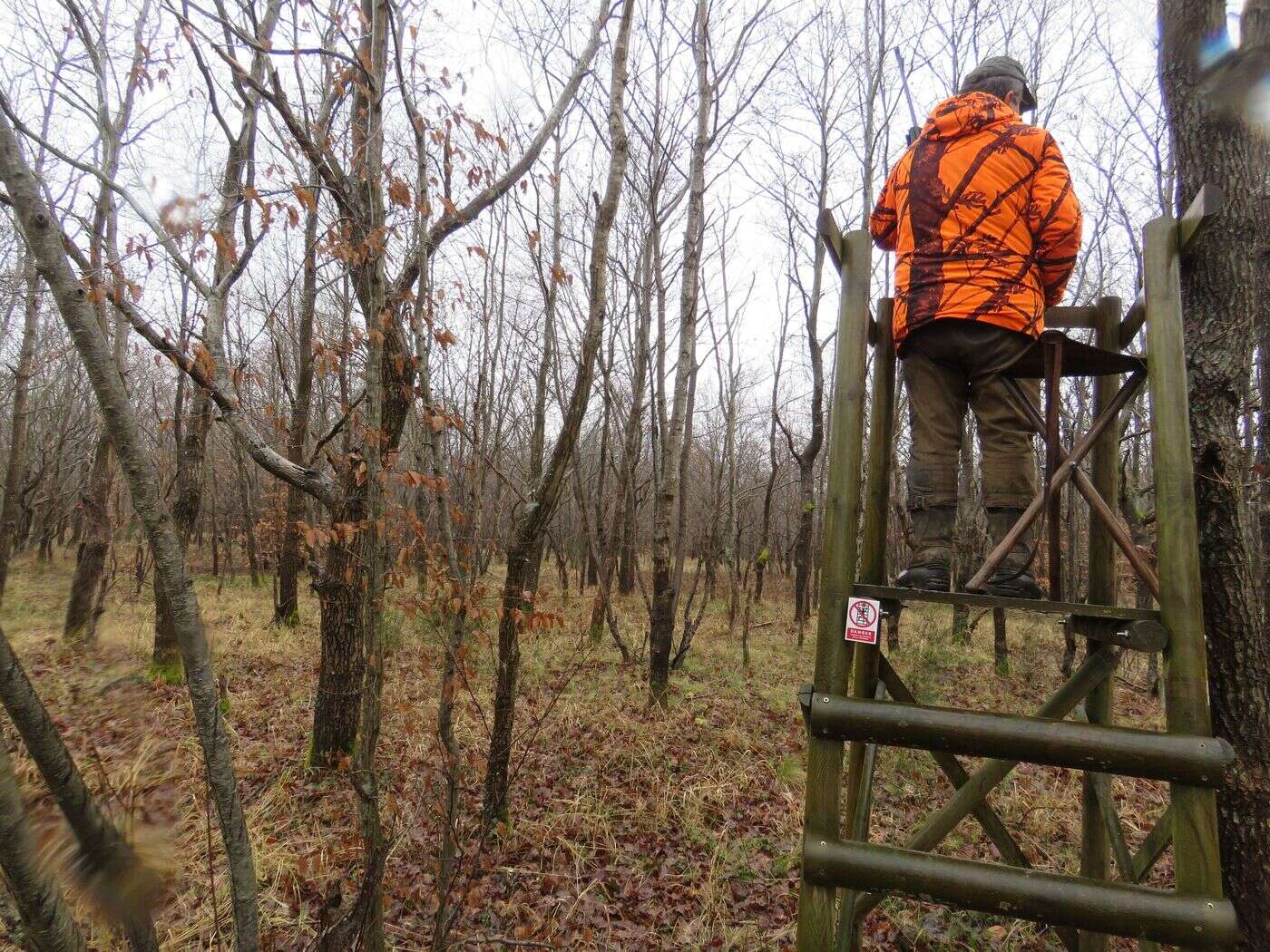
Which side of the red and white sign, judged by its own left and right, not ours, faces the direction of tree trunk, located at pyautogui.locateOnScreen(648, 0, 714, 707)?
back

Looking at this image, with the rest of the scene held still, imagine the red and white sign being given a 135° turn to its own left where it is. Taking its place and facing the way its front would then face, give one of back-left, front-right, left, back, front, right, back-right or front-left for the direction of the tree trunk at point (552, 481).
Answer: left

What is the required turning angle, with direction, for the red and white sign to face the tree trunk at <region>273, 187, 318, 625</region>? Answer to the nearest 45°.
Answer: approximately 135° to its right

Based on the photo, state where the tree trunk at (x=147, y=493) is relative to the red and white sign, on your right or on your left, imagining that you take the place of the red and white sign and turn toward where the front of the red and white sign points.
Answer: on your right

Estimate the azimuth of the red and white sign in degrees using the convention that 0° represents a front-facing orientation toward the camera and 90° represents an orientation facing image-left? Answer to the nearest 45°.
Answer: approximately 0°

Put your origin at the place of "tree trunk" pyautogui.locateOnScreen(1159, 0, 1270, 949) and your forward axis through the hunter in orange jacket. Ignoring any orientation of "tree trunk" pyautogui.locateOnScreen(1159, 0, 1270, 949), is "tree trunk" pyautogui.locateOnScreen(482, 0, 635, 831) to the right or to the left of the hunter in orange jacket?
right

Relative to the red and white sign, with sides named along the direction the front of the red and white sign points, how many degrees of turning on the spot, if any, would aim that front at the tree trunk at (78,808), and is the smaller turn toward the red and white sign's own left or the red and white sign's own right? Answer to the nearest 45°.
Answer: approximately 45° to the red and white sign's own right

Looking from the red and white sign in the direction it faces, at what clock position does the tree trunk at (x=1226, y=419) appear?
The tree trunk is roughly at 8 o'clock from the red and white sign.
